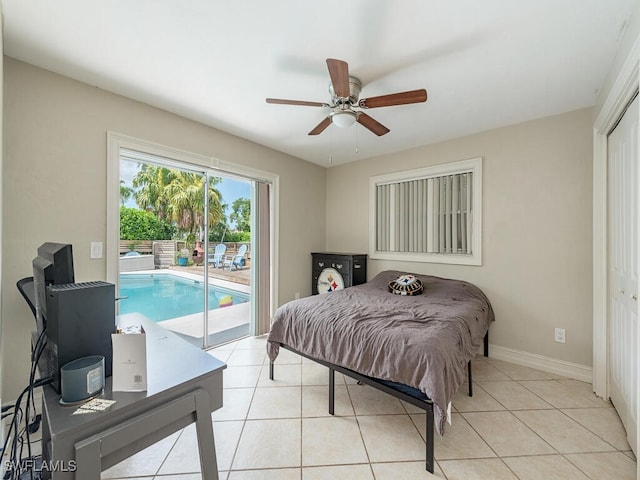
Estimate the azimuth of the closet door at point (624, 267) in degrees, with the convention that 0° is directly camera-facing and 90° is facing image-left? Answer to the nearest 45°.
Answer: approximately 90°

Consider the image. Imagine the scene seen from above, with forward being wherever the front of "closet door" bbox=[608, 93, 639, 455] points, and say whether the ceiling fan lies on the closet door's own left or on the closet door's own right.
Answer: on the closet door's own left

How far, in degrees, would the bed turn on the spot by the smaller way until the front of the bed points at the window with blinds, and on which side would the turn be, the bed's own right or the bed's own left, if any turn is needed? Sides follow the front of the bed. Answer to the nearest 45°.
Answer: approximately 135° to the bed's own right

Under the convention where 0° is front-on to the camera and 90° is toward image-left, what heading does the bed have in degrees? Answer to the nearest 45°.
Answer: approximately 45°

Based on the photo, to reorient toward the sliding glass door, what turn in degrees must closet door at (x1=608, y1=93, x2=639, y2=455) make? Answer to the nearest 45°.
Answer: approximately 45° to its left

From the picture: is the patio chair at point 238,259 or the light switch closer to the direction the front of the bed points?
the light switch

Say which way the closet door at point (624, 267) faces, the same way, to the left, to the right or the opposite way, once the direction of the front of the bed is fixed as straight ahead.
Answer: to the right

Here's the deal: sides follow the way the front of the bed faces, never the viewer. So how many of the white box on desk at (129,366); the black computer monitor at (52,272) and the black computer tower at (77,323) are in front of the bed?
3

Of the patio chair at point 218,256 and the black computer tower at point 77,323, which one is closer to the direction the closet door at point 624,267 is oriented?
the patio chair

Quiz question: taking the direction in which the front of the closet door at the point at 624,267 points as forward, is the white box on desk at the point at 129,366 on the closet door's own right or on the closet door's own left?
on the closet door's own left
